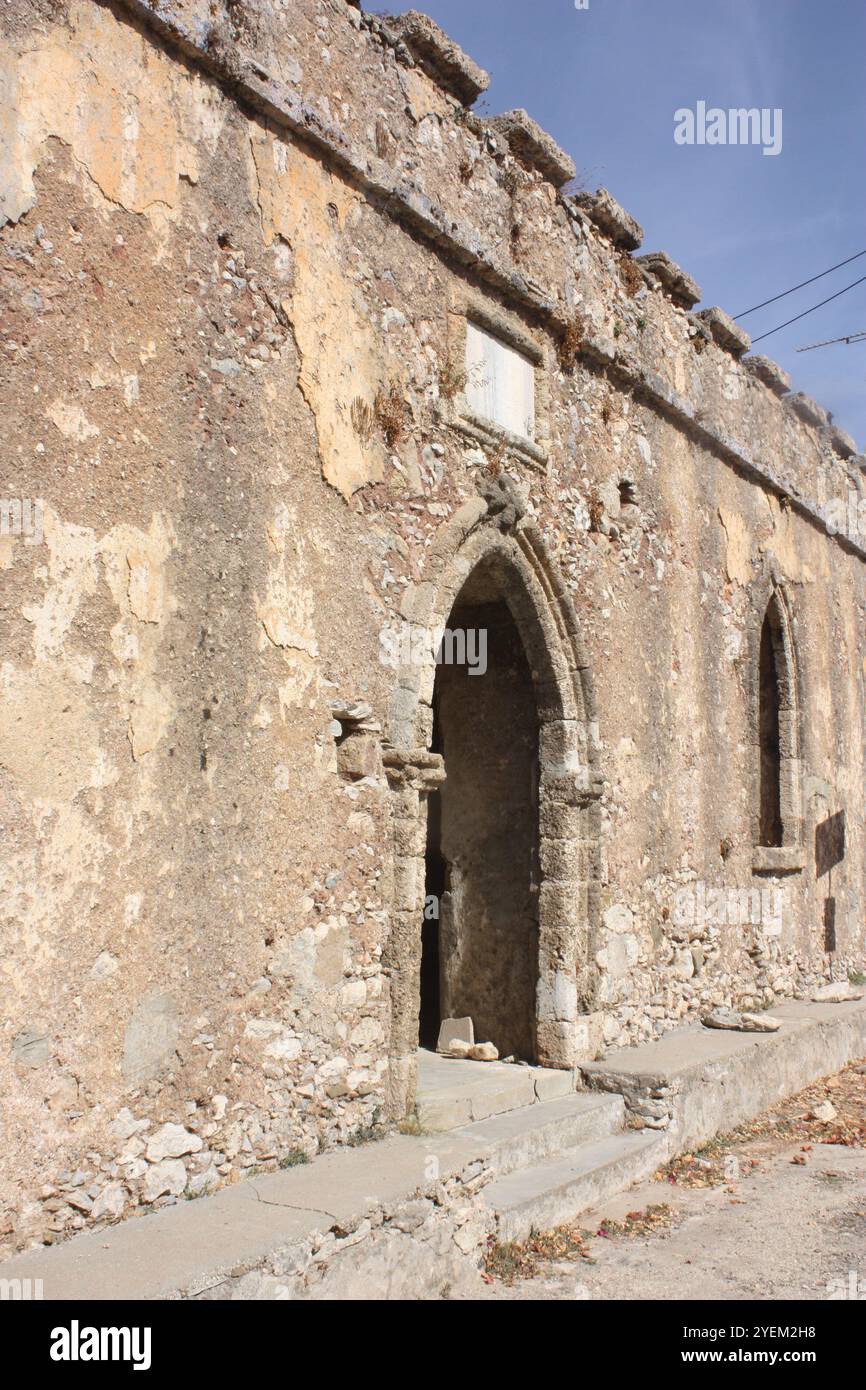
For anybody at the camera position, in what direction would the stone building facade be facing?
facing the viewer and to the right of the viewer

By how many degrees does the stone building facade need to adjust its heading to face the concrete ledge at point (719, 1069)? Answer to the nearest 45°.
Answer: approximately 90° to its left
